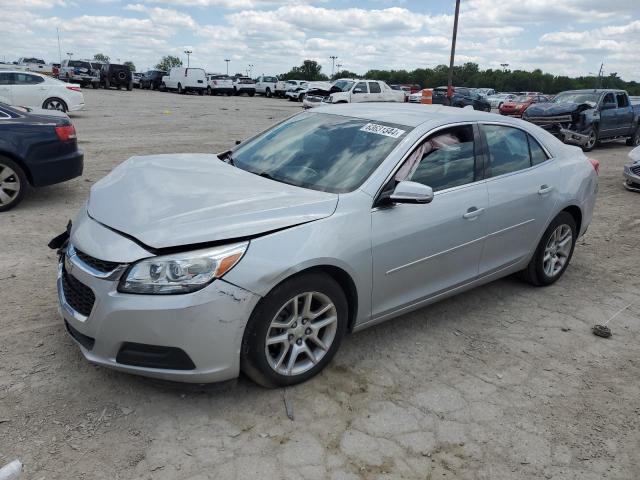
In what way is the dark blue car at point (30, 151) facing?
to the viewer's left

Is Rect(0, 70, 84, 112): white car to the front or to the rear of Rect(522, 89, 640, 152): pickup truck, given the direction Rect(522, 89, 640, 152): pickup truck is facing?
to the front

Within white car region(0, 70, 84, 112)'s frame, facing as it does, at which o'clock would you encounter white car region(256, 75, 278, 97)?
white car region(256, 75, 278, 97) is roughly at 4 o'clock from white car region(0, 70, 84, 112).

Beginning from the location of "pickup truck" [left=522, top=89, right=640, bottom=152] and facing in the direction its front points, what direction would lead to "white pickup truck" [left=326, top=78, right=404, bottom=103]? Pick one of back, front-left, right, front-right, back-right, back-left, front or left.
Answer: right

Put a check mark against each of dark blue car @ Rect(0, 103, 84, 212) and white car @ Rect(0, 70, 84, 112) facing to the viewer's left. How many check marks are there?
2

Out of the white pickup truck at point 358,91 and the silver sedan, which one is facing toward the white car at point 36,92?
the white pickup truck at point 358,91

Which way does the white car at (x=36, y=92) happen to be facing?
to the viewer's left

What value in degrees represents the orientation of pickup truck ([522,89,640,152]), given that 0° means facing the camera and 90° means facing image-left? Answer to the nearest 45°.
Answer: approximately 45°

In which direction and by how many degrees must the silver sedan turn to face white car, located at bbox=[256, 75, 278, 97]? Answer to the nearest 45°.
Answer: approximately 135° to its right

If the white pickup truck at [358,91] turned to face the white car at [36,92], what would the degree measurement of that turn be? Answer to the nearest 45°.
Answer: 0° — it already faces it

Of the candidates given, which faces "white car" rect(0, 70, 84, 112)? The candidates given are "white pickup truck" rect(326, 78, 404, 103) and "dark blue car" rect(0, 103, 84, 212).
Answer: "white pickup truck" rect(326, 78, 404, 103)

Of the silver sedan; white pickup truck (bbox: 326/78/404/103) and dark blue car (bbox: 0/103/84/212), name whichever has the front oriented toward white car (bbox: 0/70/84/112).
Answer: white pickup truck (bbox: 326/78/404/103)
